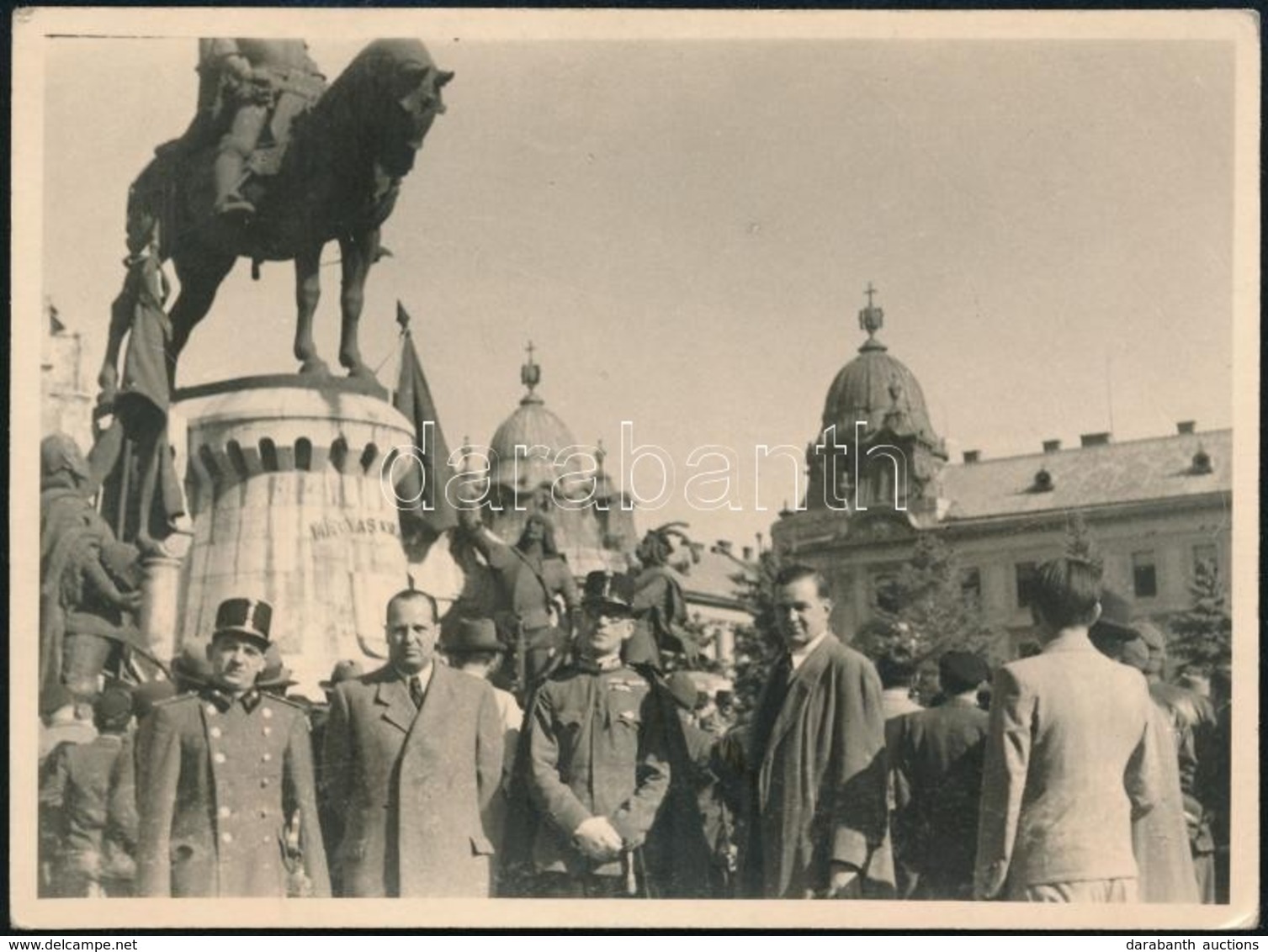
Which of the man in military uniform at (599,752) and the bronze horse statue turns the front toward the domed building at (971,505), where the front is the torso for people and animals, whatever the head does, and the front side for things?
the bronze horse statue

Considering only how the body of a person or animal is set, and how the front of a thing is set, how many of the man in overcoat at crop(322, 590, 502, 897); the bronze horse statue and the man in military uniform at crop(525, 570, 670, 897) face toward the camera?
2

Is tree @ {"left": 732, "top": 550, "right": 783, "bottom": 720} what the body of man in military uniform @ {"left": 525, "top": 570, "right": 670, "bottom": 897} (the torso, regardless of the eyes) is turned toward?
no

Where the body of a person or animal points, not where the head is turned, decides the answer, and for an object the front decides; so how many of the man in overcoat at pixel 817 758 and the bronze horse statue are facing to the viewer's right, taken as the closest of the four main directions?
1

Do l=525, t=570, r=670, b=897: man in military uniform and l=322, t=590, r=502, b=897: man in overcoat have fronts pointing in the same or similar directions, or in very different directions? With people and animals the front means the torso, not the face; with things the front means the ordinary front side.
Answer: same or similar directions

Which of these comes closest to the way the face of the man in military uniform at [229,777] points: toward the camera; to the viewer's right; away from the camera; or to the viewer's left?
toward the camera

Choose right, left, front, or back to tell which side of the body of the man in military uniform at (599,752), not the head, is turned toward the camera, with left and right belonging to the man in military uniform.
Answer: front

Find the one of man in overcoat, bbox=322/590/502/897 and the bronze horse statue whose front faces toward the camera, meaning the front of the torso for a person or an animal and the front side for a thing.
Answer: the man in overcoat

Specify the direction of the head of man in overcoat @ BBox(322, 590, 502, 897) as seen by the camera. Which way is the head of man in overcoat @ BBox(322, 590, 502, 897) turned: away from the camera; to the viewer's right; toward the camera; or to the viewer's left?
toward the camera

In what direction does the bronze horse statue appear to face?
to the viewer's right

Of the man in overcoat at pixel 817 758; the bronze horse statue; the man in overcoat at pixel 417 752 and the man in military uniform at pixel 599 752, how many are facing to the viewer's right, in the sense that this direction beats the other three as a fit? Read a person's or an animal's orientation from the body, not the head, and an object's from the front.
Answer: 1

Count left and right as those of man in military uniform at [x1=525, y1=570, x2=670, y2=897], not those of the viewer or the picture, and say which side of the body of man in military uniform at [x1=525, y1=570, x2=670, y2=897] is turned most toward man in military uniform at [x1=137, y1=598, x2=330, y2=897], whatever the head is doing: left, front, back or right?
right
